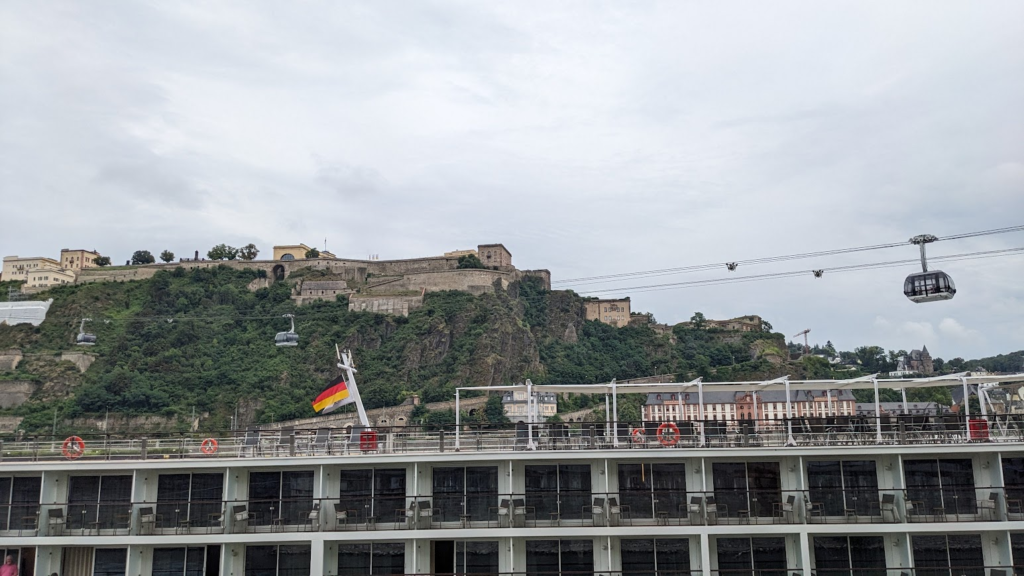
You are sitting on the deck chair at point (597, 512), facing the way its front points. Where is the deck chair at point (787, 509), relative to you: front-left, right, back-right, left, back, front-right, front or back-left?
back-left

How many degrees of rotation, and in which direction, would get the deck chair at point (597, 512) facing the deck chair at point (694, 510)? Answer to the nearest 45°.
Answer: approximately 135° to its left

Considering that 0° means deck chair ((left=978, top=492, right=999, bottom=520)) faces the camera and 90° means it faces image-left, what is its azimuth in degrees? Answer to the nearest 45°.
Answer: approximately 45°

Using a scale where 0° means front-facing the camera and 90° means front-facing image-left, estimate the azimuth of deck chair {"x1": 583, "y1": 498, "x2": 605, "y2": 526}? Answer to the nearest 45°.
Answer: approximately 45°

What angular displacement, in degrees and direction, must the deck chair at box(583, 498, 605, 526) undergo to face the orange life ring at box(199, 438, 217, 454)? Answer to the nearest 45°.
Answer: approximately 45° to its right

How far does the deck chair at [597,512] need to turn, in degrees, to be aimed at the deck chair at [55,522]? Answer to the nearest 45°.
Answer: approximately 45° to its right
